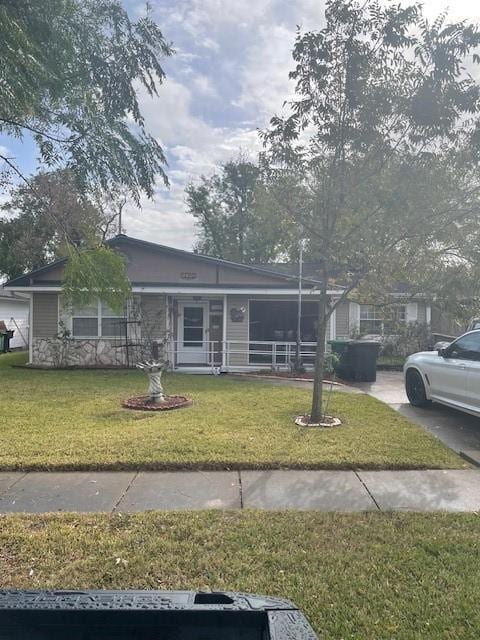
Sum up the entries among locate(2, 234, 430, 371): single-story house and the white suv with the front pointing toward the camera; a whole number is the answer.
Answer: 1

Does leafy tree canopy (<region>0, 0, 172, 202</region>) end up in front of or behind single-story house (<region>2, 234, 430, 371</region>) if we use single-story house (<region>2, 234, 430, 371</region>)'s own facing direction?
in front

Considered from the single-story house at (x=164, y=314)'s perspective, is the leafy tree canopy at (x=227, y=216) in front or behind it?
behind

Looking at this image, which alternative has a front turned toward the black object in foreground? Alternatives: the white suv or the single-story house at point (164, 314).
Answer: the single-story house

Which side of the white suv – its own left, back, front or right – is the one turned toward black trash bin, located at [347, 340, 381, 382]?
front

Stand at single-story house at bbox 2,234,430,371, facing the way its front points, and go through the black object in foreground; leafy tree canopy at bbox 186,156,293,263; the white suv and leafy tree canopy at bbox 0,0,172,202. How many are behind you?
1

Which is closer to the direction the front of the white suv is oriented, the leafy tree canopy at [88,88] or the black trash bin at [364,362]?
the black trash bin

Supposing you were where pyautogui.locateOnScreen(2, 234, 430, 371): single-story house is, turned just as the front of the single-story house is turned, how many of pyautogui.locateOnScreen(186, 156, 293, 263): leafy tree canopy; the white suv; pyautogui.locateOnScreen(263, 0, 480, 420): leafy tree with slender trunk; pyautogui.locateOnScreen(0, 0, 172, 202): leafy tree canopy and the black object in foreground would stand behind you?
1

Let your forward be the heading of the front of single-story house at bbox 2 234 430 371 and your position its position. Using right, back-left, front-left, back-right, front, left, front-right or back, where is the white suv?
front-left

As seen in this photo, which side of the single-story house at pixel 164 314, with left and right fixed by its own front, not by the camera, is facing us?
front

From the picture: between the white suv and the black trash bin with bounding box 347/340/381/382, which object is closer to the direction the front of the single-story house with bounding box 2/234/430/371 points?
the white suv

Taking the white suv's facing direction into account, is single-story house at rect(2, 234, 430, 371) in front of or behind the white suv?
in front

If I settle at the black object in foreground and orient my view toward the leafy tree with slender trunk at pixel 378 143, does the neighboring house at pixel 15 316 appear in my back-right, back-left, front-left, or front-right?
front-left

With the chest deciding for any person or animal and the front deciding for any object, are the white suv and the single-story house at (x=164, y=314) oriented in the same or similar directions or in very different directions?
very different directions

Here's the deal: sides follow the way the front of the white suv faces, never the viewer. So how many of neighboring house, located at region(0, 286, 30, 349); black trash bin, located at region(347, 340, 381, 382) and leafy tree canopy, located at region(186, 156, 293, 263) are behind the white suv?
0

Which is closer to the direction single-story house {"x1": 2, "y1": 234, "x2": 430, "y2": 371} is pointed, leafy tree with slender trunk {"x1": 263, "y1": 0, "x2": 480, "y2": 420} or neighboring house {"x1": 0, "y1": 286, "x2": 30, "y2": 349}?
the leafy tree with slender trunk

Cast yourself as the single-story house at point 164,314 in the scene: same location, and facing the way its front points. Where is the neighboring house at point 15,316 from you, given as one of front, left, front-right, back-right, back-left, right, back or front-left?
back-right

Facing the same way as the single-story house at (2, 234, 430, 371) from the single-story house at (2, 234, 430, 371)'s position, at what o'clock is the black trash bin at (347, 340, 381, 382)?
The black trash bin is roughly at 10 o'clock from the single-story house.

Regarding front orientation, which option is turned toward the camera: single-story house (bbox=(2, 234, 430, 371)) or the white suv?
the single-story house

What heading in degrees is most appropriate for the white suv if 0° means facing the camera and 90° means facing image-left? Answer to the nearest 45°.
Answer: approximately 135°
